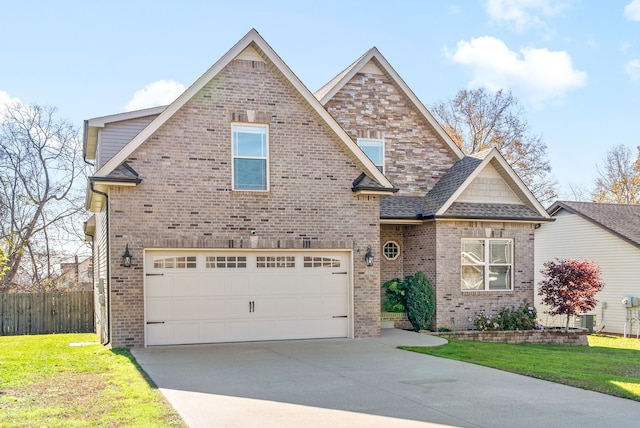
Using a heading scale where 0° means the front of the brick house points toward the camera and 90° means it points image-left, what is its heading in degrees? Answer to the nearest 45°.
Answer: approximately 0°

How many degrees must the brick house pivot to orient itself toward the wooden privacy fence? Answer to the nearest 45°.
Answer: approximately 135° to its right

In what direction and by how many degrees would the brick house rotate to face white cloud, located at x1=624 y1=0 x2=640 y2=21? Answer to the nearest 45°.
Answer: approximately 135° to its left

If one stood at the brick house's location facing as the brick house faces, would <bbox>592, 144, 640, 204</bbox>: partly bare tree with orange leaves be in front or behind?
behind

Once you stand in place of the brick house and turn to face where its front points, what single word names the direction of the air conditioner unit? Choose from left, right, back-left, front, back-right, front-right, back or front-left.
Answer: back-left
